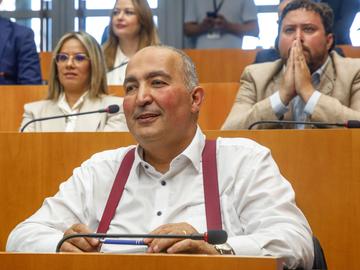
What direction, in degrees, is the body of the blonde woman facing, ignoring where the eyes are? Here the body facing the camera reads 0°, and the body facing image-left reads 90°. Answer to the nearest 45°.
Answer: approximately 0°

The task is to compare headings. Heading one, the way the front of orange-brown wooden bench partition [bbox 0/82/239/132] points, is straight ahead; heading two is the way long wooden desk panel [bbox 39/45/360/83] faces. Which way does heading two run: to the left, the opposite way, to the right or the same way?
the same way

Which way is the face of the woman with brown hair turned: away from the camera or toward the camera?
toward the camera

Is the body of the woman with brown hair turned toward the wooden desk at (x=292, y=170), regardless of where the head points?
no

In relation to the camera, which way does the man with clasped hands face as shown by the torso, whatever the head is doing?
toward the camera

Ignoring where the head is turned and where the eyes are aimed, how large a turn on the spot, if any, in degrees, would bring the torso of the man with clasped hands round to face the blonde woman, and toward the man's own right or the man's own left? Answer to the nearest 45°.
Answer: approximately 90° to the man's own right

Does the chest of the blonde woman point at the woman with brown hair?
no

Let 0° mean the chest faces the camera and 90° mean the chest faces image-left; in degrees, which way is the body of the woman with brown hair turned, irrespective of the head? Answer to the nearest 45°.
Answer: approximately 45°

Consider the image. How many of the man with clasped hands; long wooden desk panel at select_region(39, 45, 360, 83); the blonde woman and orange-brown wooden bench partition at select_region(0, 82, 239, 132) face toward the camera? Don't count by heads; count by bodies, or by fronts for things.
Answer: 4

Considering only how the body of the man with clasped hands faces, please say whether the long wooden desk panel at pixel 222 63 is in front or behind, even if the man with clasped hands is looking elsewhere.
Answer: behind

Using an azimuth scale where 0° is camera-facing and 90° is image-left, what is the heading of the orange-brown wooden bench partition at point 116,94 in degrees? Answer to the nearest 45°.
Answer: approximately 0°

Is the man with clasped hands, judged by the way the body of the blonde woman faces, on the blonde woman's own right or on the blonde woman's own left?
on the blonde woman's own left

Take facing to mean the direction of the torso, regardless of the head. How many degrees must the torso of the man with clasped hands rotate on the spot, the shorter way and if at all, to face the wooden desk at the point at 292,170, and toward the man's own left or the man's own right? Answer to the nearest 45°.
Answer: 0° — they already face it

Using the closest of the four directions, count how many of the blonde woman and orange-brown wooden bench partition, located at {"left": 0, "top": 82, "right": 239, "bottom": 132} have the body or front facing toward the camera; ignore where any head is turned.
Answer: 2

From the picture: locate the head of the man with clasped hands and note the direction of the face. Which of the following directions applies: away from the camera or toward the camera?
toward the camera

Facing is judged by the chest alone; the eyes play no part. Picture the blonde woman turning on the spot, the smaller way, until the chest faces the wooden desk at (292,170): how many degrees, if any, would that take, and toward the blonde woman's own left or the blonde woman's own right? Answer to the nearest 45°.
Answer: approximately 45° to the blonde woman's own left

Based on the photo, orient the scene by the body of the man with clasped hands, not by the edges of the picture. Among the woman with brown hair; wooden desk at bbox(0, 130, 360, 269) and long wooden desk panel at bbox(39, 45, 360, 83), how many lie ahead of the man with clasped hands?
1
